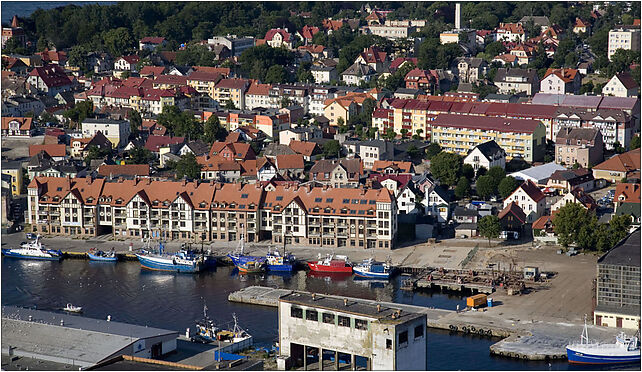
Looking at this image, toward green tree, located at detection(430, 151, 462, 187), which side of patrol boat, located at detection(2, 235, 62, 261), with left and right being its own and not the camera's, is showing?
back

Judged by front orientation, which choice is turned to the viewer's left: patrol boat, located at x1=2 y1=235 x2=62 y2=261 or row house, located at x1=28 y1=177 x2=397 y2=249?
the patrol boat

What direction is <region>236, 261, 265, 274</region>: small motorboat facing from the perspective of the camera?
to the viewer's left

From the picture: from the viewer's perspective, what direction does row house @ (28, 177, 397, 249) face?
toward the camera

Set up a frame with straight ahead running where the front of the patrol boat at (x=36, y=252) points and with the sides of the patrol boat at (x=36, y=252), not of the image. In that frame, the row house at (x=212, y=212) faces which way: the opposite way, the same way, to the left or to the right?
to the left

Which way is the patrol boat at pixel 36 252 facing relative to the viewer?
to the viewer's left

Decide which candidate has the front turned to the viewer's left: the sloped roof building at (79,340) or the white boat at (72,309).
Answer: the white boat

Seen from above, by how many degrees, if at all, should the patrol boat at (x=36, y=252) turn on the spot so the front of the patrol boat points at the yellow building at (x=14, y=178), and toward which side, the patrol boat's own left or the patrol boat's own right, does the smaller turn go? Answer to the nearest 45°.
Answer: approximately 90° to the patrol boat's own right
